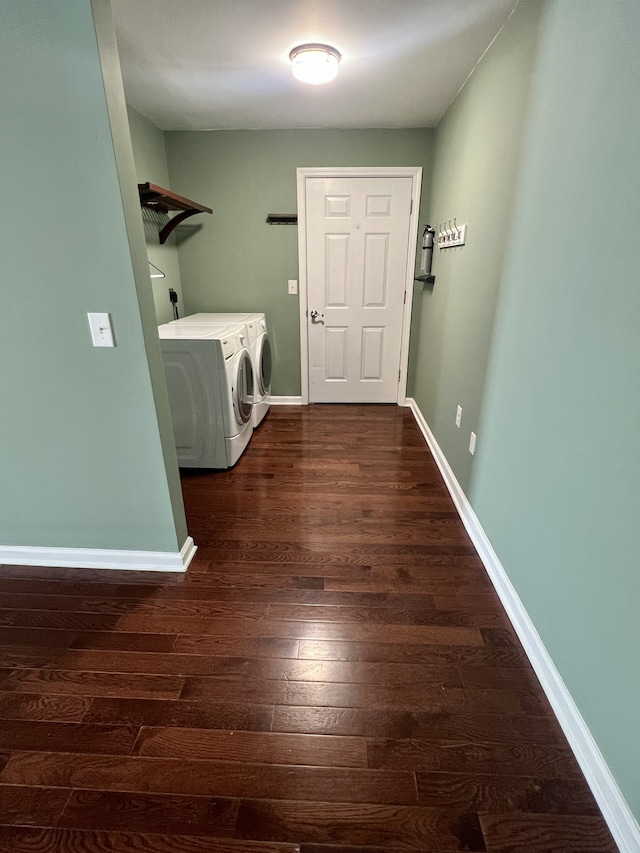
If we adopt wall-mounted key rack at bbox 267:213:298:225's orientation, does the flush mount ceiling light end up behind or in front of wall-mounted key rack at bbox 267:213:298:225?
in front

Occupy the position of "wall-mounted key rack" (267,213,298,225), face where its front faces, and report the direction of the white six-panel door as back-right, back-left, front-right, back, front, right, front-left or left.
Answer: left

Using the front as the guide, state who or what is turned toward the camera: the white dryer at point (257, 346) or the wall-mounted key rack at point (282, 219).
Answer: the wall-mounted key rack

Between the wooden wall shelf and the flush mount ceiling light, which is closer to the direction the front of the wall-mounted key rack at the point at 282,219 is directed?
the flush mount ceiling light

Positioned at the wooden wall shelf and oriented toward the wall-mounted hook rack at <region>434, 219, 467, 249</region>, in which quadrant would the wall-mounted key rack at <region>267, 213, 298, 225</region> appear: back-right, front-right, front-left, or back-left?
front-left

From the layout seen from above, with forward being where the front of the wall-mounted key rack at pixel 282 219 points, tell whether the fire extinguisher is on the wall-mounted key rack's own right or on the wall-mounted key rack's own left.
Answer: on the wall-mounted key rack's own left

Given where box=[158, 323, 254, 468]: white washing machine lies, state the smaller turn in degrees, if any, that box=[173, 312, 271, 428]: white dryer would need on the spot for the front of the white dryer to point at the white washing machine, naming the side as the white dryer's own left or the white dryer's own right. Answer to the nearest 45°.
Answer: approximately 135° to the white dryer's own right

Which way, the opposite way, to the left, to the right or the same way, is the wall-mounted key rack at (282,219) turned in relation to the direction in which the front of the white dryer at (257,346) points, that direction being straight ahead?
to the right

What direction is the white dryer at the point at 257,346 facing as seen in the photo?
to the viewer's right

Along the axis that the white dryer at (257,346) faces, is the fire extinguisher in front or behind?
in front

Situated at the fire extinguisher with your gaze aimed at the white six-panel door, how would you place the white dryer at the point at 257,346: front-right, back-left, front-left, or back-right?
front-left

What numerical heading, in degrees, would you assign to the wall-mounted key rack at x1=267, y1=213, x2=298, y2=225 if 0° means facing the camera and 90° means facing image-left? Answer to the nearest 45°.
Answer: approximately 0°

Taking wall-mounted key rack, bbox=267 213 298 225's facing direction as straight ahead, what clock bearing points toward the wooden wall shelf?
The wooden wall shelf is roughly at 2 o'clock from the wall-mounted key rack.

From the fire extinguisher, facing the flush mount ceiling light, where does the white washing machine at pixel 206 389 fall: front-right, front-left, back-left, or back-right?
front-right

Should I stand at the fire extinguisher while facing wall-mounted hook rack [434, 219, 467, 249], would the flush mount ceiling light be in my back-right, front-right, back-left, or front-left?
front-right
